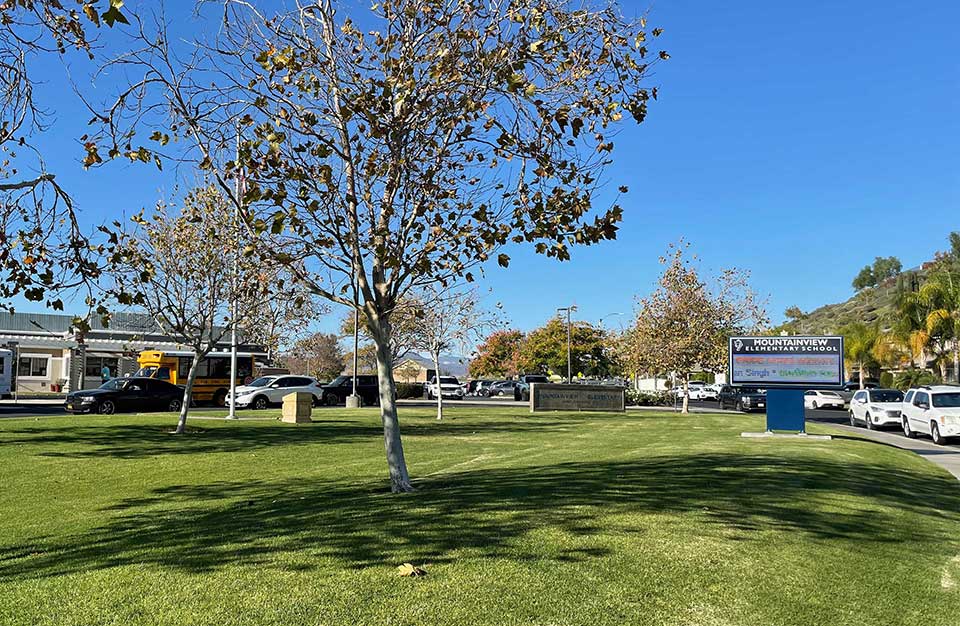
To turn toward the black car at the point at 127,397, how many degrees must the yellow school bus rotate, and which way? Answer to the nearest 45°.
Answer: approximately 45° to its left

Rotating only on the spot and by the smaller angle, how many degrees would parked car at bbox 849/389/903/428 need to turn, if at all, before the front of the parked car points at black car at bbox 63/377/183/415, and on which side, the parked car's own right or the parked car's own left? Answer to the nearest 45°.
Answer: approximately 90° to the parked car's own right

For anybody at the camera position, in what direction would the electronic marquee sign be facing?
facing the viewer

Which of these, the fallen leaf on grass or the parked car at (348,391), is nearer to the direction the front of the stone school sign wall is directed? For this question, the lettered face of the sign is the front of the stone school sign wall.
the fallen leaf on grass

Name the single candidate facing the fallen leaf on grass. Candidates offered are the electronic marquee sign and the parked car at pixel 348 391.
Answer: the electronic marquee sign

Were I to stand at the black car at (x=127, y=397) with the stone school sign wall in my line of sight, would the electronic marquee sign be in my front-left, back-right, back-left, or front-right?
front-right

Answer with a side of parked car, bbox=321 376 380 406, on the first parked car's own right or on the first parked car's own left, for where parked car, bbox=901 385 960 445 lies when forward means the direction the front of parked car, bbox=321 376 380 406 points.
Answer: on the first parked car's own left

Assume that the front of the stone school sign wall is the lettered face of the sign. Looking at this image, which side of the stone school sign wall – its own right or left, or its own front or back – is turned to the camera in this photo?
front

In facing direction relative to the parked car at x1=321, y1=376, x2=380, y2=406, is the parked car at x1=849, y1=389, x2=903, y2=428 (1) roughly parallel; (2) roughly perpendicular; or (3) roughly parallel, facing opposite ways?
roughly perpendicular

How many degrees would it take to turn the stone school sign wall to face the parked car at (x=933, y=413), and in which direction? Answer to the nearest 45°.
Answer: approximately 45° to its left

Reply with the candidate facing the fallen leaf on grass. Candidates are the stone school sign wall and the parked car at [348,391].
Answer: the stone school sign wall

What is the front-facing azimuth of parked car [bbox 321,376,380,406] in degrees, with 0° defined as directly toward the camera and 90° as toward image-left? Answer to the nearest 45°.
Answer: approximately 90°

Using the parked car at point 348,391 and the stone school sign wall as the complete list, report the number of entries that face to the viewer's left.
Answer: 1

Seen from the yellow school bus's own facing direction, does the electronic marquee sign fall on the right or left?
on its left

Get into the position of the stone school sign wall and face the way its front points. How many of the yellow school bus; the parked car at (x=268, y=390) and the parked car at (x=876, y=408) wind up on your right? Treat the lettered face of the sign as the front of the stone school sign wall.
2

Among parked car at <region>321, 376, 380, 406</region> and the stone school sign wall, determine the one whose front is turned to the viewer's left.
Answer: the parked car

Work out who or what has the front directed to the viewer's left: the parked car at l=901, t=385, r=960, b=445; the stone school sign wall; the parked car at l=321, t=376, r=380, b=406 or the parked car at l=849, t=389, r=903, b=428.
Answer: the parked car at l=321, t=376, r=380, b=406

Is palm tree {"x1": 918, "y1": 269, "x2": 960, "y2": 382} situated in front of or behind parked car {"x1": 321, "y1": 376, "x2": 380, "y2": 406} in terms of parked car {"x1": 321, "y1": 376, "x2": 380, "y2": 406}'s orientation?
behind
